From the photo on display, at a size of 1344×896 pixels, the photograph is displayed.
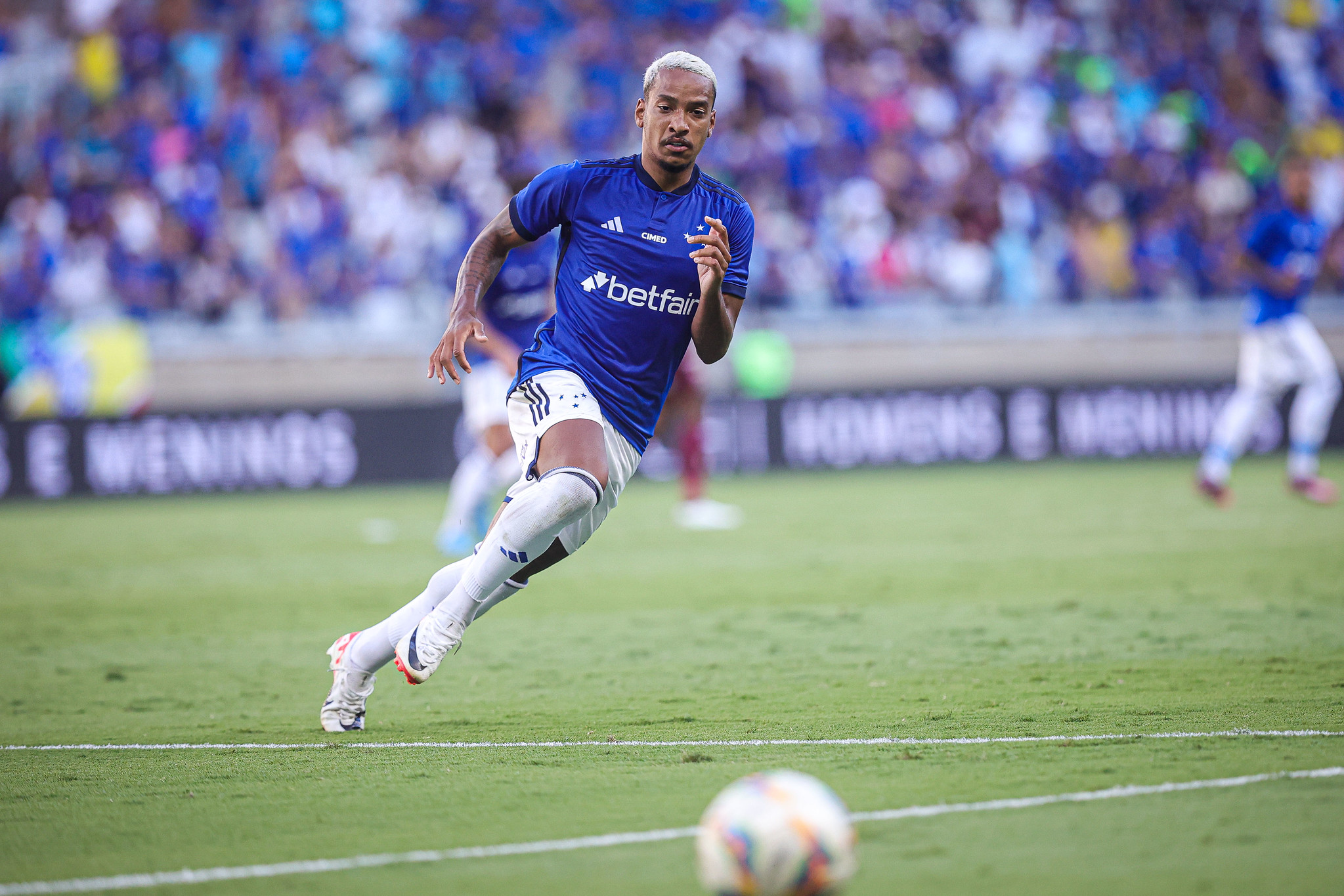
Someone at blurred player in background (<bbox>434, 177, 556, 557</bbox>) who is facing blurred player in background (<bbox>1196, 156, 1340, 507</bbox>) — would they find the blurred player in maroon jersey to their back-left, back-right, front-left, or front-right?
front-left

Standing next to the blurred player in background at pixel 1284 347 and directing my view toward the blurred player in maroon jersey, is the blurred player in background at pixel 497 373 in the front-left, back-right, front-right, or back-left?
front-left

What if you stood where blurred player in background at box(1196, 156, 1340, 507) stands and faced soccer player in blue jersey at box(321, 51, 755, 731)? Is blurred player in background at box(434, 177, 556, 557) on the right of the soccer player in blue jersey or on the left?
right

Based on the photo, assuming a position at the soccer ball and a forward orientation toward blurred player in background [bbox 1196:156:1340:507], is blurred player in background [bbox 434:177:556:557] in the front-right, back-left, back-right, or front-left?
front-left

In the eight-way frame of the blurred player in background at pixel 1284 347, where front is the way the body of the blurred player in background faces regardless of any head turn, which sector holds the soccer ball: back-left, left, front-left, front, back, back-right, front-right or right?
front-right

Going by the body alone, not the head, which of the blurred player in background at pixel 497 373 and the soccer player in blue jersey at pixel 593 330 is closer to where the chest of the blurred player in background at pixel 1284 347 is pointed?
the soccer player in blue jersey

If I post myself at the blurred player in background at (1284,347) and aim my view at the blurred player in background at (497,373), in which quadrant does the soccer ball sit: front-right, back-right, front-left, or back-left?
front-left

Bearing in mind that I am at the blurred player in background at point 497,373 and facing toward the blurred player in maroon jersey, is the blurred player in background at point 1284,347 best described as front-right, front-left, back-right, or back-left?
front-right

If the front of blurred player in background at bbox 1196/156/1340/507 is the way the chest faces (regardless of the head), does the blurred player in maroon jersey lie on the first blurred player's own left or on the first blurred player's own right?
on the first blurred player's own right
